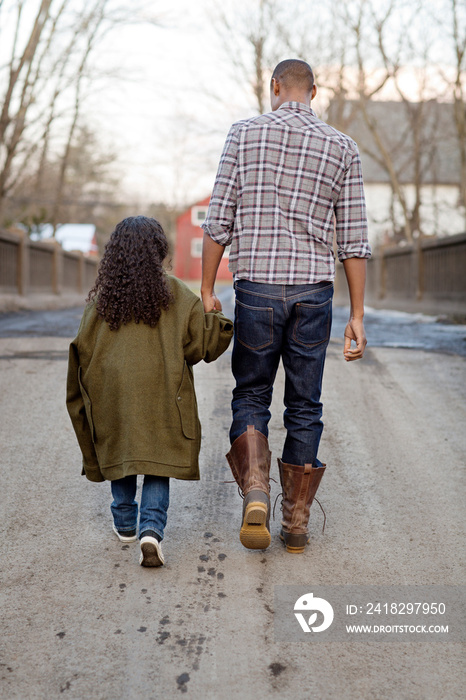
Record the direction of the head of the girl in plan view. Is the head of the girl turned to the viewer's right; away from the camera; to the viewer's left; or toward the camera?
away from the camera

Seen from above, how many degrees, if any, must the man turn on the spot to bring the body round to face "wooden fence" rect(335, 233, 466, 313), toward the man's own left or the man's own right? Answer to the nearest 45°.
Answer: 0° — they already face it

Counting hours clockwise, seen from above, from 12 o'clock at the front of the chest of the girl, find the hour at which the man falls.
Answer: The man is roughly at 3 o'clock from the girl.

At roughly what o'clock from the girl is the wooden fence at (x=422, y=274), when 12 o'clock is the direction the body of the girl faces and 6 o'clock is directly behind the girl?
The wooden fence is roughly at 1 o'clock from the girl.

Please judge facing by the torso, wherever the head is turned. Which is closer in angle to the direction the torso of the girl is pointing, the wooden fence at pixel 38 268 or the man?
the wooden fence

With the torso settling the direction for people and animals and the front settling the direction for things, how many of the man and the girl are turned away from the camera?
2

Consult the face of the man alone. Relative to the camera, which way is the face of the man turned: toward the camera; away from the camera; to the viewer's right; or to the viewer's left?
away from the camera

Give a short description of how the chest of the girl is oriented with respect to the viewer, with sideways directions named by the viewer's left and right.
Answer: facing away from the viewer

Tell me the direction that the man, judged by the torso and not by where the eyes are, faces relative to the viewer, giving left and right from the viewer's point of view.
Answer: facing away from the viewer
